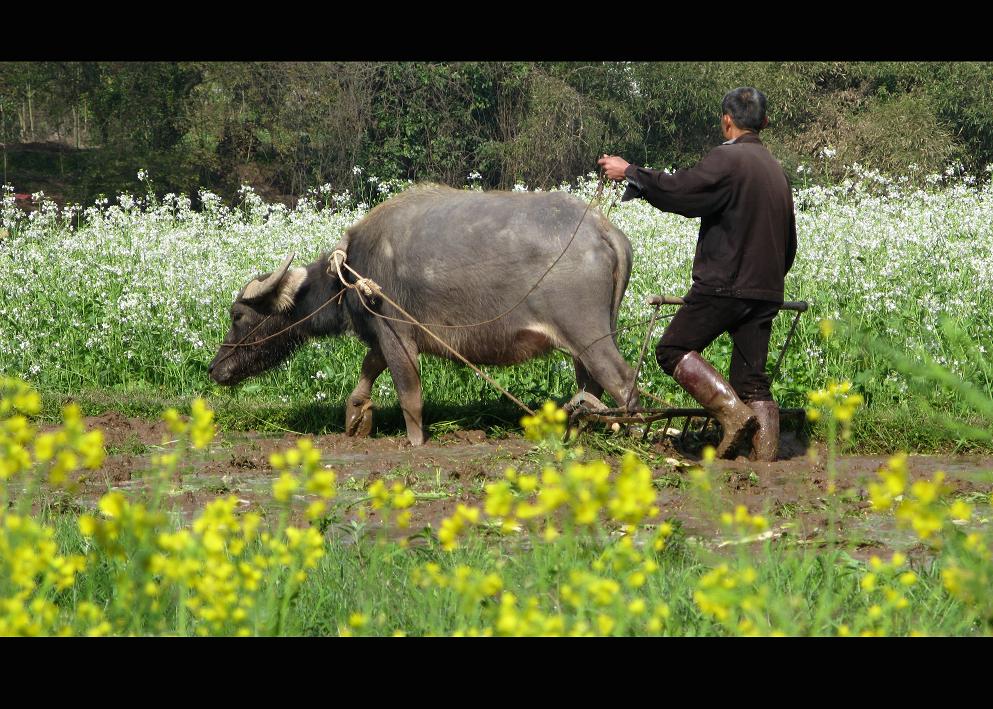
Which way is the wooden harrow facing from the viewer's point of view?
to the viewer's left

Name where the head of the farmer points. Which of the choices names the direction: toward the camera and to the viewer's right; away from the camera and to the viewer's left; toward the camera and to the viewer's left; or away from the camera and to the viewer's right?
away from the camera and to the viewer's left

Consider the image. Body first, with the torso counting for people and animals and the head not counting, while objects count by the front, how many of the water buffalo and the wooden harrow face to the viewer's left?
2

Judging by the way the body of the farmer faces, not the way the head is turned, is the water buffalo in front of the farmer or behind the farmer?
in front

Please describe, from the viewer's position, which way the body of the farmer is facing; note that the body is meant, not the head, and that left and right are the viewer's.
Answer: facing away from the viewer and to the left of the viewer

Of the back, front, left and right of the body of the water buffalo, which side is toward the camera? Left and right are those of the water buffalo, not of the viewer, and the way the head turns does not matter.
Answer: left

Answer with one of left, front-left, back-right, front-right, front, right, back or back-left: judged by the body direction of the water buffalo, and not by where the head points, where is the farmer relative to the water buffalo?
back-left

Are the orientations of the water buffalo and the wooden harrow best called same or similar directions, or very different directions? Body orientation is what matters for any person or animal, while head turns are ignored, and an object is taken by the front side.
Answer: same or similar directions
